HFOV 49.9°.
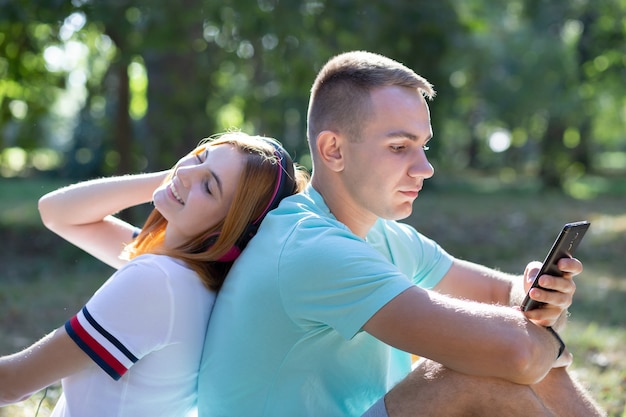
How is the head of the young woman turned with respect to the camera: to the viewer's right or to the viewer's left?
to the viewer's left

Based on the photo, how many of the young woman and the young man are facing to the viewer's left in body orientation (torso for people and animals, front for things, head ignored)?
1

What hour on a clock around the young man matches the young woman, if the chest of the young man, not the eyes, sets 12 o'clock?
The young woman is roughly at 6 o'clock from the young man.

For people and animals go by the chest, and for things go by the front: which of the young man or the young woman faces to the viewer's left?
the young woman

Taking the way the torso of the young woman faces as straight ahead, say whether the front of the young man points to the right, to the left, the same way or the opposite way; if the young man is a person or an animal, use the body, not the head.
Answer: the opposite way

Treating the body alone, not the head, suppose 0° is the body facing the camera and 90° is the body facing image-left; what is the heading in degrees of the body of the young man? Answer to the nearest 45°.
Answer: approximately 270°

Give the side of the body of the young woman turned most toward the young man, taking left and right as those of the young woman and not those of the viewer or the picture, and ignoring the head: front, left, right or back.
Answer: back

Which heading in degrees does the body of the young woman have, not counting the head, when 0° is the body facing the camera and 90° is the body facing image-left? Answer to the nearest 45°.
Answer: approximately 90°
